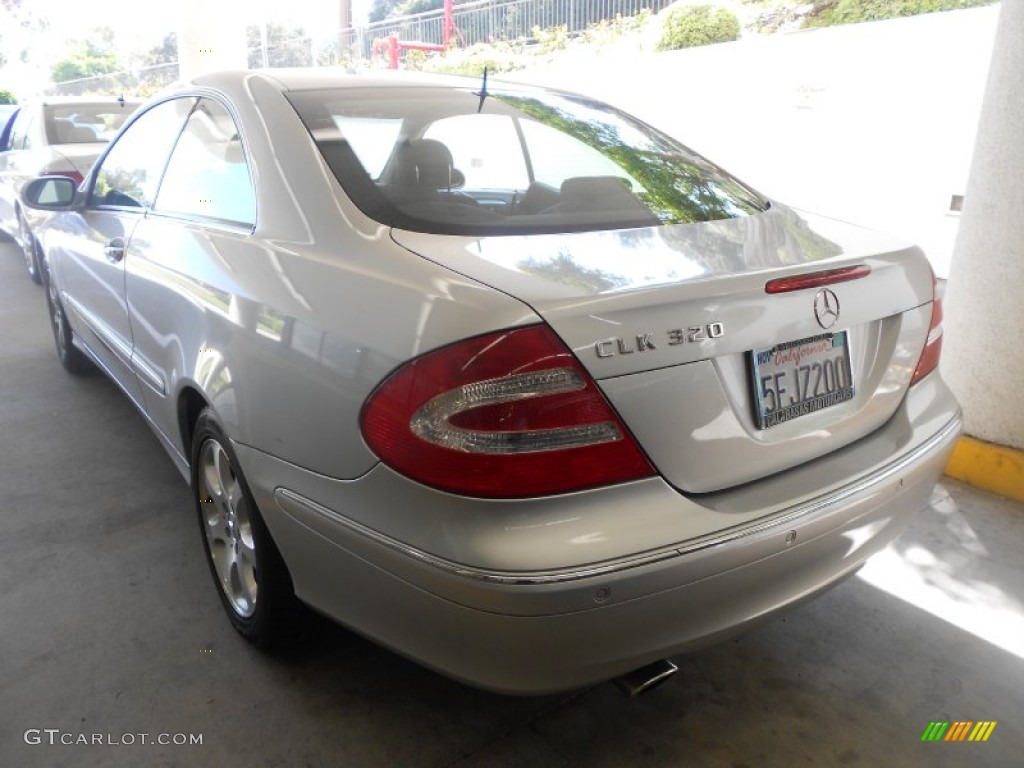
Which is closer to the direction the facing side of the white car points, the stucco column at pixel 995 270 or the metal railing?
the metal railing

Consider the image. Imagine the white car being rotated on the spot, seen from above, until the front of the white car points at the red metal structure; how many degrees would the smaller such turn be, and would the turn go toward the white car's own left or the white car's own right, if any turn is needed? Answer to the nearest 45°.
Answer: approximately 90° to the white car's own right

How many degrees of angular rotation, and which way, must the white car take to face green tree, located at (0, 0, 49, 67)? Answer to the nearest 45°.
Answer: approximately 45° to its right

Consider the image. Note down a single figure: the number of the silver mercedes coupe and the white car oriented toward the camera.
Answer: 0

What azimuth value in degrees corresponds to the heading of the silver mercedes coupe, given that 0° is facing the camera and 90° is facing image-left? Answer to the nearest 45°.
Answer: approximately 135°

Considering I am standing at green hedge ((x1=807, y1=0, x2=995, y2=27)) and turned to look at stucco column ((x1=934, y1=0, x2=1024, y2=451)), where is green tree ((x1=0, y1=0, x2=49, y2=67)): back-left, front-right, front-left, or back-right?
back-right

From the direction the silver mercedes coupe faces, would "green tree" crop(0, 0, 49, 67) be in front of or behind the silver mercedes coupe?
in front

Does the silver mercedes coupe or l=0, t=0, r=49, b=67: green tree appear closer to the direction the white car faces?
the green tree

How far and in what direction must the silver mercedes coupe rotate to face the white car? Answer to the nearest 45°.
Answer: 0° — it already faces it

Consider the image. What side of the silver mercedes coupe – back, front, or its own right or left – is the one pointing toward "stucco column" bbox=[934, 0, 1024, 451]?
right

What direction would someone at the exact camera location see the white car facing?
facing away from the viewer and to the left of the viewer

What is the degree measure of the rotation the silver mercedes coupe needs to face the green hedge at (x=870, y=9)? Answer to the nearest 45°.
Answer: approximately 90° to its right
